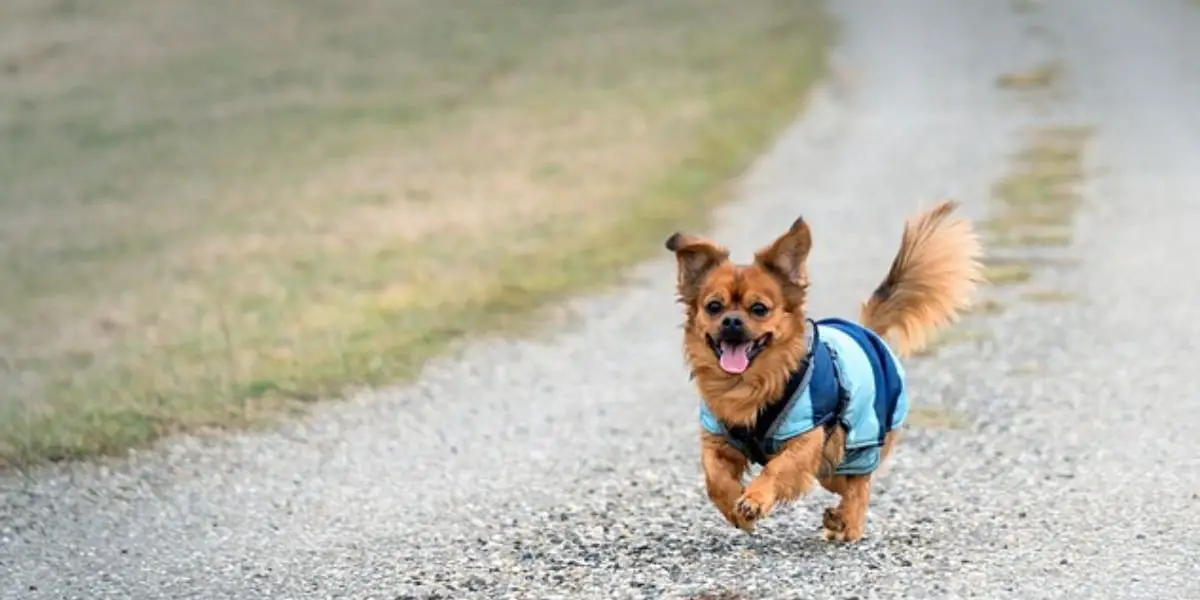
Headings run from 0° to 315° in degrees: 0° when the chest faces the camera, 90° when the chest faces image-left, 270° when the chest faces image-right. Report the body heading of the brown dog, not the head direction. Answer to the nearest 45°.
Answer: approximately 45°
